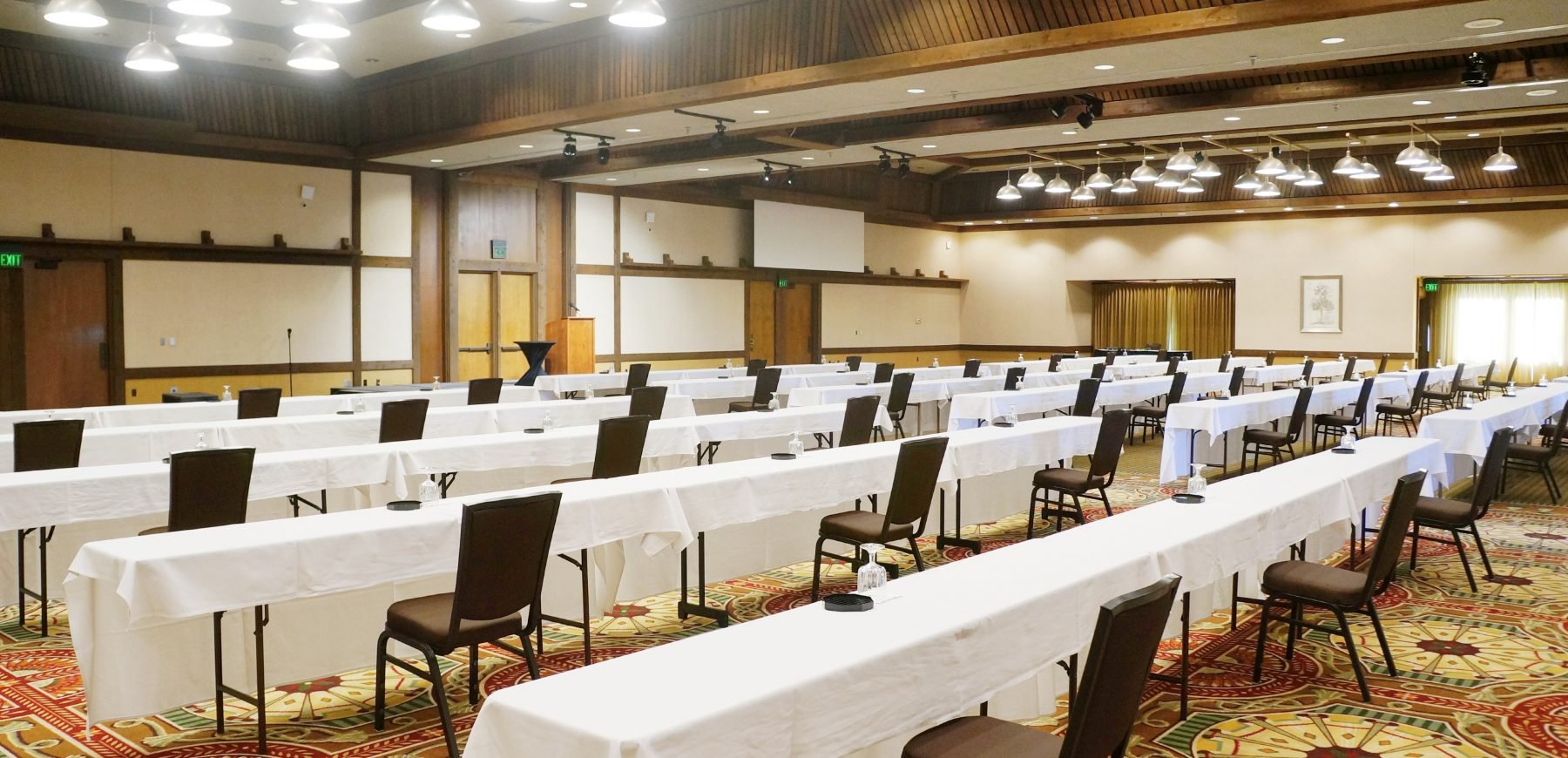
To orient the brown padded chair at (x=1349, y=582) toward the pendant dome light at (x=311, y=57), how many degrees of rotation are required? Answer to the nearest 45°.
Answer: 0° — it already faces it

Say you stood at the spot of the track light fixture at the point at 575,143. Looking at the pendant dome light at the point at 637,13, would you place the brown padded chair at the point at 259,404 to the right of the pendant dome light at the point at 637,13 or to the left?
right

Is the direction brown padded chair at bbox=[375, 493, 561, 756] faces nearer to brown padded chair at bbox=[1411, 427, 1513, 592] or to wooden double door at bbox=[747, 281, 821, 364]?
the wooden double door

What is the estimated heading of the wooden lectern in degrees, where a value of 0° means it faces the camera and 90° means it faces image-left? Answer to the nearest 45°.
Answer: approximately 315°

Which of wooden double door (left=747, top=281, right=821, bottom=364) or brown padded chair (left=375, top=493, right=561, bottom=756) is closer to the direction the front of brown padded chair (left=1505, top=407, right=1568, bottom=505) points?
the wooden double door

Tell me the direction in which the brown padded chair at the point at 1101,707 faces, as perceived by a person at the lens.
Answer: facing away from the viewer and to the left of the viewer

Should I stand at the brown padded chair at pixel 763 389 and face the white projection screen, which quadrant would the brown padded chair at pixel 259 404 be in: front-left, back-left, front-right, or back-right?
back-left

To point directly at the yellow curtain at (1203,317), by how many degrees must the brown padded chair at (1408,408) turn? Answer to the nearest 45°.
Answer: approximately 90° to its right

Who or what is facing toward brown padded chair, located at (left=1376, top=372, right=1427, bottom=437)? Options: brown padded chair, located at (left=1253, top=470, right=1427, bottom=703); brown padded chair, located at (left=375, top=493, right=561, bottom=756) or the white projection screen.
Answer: the white projection screen

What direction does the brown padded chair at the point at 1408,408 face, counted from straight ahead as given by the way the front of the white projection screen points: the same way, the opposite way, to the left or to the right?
the opposite way

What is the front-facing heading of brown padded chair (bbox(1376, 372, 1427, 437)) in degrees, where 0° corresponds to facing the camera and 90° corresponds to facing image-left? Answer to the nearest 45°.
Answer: approximately 90°

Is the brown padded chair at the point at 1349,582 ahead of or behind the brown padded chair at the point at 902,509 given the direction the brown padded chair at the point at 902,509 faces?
behind
